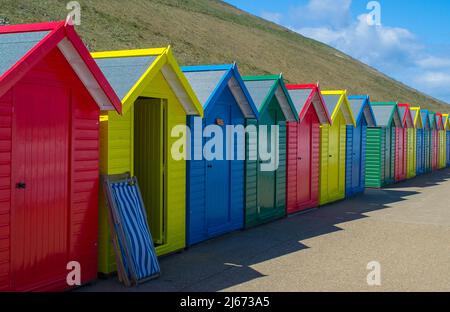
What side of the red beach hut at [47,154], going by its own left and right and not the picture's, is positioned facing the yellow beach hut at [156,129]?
left

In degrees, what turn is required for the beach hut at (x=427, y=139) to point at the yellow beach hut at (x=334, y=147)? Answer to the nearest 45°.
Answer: approximately 45° to its right

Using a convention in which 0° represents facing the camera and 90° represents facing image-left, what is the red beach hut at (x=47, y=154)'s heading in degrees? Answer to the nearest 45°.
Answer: approximately 315°

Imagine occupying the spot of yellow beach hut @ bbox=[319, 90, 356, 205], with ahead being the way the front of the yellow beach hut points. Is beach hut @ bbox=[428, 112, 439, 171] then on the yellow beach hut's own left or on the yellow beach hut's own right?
on the yellow beach hut's own left

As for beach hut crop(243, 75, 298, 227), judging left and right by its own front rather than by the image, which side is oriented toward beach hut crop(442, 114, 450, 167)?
left

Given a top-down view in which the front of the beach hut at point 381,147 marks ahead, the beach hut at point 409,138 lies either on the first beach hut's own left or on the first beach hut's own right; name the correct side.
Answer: on the first beach hut's own left

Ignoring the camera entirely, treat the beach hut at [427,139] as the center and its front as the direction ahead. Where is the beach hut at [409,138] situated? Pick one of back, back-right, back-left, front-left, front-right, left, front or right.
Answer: front-right
